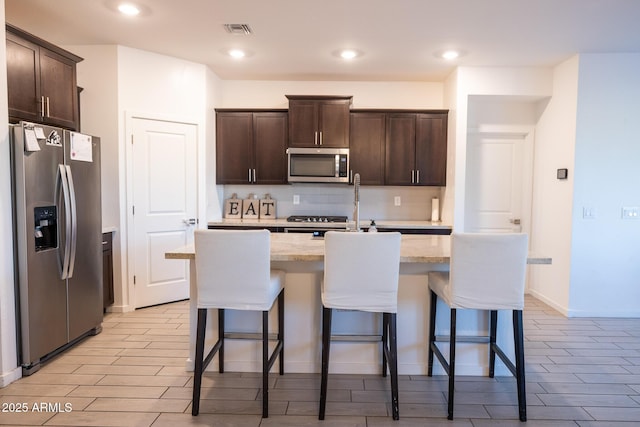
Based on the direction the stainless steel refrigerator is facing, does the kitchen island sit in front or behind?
in front

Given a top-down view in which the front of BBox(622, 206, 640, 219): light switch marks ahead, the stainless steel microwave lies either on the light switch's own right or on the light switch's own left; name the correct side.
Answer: on the light switch's own right

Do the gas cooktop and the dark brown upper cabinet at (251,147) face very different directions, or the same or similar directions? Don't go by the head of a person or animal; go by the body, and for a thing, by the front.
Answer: same or similar directions

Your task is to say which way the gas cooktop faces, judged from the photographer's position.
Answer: facing the viewer

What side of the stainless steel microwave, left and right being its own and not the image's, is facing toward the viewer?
front

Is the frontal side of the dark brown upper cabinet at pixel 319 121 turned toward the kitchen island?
yes

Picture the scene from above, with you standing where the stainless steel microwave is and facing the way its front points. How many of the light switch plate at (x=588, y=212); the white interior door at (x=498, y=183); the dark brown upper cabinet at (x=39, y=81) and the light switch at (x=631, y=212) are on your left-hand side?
3

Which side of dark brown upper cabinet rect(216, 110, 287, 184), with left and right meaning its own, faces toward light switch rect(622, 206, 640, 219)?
left

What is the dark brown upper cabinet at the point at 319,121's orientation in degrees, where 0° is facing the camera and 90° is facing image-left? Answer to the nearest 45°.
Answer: approximately 0°

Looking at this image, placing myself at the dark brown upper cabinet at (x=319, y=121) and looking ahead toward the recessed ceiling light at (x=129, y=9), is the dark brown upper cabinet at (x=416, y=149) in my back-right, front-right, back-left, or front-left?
back-left
